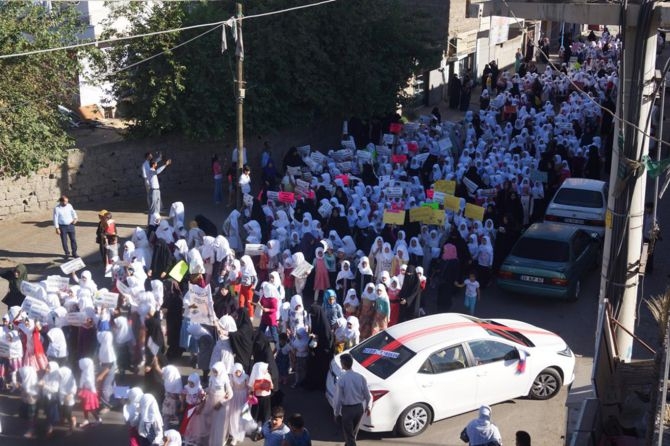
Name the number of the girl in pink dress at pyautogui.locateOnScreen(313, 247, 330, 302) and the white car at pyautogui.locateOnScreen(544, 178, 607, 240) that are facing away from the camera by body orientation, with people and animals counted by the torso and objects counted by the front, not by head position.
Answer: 1

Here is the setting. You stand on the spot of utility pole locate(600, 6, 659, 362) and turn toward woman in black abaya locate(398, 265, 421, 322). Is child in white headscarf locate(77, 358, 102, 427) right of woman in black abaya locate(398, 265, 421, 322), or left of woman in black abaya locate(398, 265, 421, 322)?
left

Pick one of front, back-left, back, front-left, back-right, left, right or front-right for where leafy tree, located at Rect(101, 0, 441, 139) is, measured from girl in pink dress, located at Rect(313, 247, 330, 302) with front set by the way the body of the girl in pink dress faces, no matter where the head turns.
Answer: back

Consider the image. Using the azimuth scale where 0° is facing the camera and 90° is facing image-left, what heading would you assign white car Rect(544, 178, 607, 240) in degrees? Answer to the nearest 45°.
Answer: approximately 180°

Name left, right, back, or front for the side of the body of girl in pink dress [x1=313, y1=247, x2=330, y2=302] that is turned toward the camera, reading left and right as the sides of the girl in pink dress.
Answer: front

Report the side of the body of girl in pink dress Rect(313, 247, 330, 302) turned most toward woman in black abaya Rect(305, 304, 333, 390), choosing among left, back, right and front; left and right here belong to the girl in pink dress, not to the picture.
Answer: front

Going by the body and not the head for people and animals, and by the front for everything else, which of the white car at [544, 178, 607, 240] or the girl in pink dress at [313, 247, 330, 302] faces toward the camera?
the girl in pink dress

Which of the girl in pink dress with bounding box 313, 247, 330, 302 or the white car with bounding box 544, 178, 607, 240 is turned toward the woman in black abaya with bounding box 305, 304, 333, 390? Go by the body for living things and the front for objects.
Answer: the girl in pink dress

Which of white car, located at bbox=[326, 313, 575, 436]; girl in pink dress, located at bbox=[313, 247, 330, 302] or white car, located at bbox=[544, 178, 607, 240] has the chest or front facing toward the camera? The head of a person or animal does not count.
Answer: the girl in pink dress

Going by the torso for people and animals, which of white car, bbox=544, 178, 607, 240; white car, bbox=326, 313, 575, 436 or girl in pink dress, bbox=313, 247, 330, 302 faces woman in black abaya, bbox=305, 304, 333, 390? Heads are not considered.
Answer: the girl in pink dress
